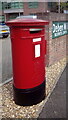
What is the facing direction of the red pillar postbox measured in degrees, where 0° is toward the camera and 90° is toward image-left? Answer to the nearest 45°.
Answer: approximately 315°
